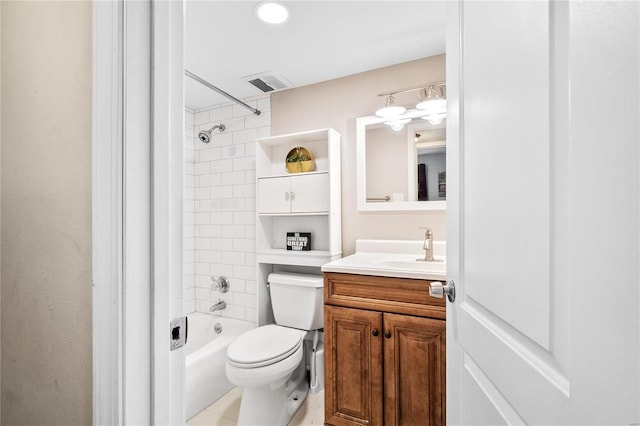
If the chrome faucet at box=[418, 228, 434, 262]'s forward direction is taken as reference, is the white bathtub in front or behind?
in front

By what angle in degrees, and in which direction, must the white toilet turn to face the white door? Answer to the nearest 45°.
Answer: approximately 45° to its left

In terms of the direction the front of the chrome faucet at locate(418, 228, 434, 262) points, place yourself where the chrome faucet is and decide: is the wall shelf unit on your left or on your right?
on your right

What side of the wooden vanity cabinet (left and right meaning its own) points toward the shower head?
right

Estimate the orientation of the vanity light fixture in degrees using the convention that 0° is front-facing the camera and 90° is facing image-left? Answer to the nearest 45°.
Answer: approximately 45°

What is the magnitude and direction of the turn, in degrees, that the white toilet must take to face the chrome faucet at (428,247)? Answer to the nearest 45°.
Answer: approximately 135° to its left

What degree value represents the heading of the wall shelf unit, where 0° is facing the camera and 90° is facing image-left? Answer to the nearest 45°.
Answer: approximately 45°

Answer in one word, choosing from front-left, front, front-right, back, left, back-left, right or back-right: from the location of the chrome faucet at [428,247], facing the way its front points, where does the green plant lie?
front-right

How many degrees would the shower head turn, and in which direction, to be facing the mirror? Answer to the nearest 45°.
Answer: approximately 90° to its left

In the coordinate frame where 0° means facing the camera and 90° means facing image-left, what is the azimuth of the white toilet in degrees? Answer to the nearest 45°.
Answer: approximately 45°

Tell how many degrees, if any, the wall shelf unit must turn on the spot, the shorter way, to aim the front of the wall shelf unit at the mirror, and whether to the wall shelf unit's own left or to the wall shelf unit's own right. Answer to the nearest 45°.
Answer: approximately 135° to the wall shelf unit's own left

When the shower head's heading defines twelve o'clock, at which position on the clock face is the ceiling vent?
The ceiling vent is roughly at 9 o'clock from the shower head.
